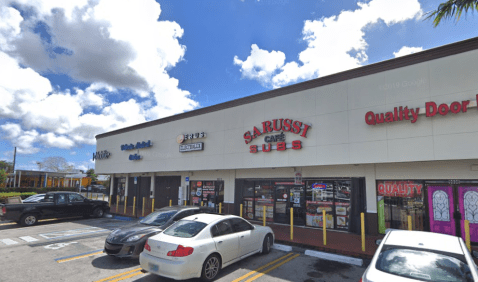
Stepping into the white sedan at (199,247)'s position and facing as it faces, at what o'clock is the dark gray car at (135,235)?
The dark gray car is roughly at 9 o'clock from the white sedan.

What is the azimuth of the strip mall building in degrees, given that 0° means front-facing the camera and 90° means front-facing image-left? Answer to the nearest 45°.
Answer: approximately 45°

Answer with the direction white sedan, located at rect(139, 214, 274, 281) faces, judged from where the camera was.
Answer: facing away from the viewer and to the right of the viewer

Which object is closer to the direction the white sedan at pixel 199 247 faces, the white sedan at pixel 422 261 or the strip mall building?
the strip mall building

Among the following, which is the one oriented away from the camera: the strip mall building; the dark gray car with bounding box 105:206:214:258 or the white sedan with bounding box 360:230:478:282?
the white sedan

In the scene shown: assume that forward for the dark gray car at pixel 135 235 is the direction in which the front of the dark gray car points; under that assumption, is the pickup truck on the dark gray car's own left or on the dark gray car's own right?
on the dark gray car's own right

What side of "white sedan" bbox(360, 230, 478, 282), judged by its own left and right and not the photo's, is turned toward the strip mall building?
front

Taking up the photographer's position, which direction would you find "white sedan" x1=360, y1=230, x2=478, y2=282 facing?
facing away from the viewer

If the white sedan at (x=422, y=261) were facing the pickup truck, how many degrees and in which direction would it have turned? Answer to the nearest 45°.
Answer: approximately 90° to its left

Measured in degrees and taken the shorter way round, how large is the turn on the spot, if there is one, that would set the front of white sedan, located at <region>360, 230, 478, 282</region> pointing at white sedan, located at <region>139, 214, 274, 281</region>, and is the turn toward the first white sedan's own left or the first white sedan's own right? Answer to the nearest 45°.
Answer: approximately 90° to the first white sedan's own left
